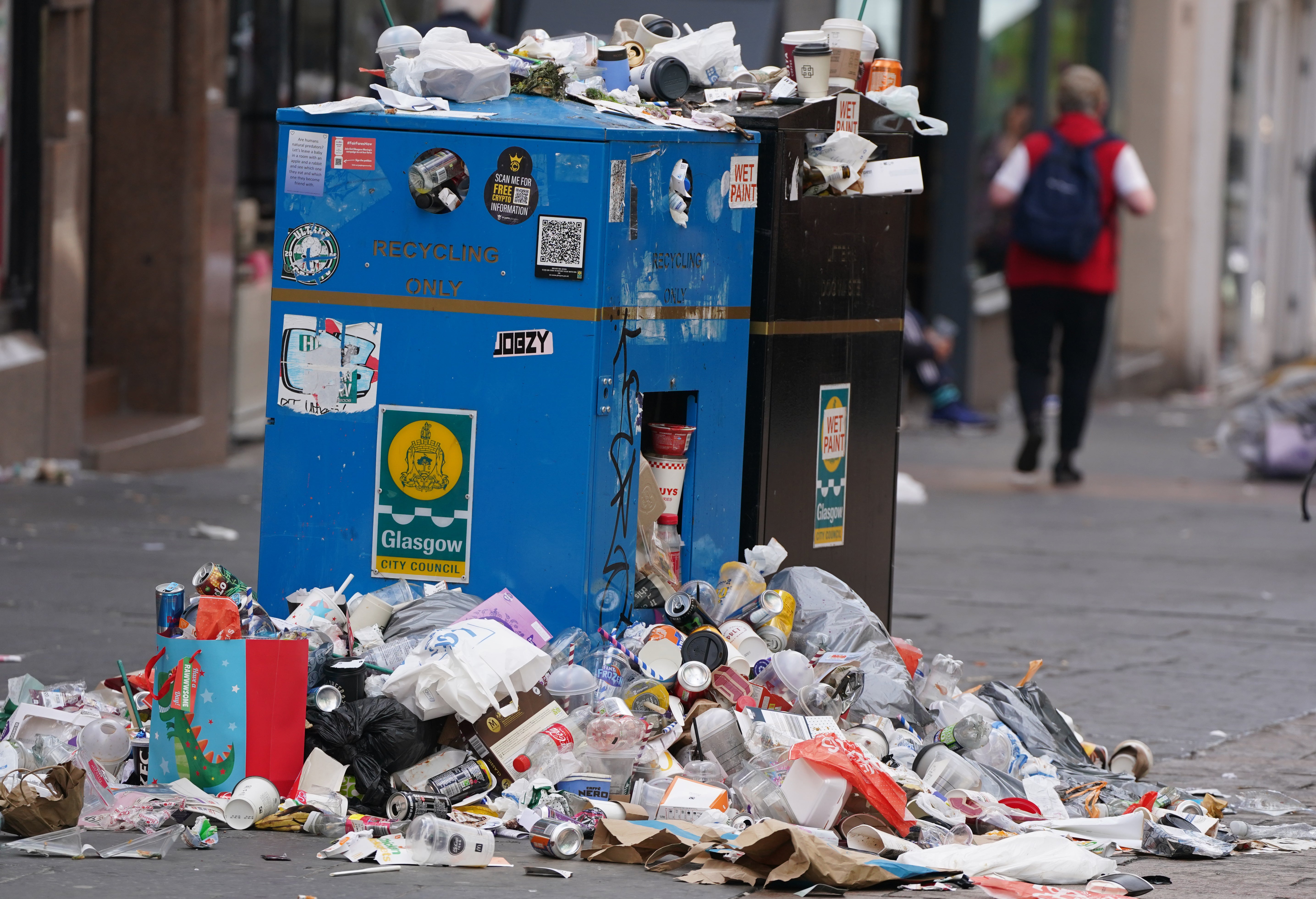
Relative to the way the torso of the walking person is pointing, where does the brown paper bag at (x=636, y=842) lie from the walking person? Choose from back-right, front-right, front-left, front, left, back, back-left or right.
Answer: back

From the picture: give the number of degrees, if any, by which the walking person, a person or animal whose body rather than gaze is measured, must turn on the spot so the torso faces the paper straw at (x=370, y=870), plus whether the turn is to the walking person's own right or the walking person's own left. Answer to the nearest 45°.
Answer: approximately 180°

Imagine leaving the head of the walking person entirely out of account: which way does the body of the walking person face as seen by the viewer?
away from the camera

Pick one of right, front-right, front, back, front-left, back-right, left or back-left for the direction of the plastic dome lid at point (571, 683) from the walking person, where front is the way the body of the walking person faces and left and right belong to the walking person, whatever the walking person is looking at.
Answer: back

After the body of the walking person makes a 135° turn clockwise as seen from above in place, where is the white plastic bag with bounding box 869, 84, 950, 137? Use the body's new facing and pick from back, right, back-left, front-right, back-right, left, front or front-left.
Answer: front-right

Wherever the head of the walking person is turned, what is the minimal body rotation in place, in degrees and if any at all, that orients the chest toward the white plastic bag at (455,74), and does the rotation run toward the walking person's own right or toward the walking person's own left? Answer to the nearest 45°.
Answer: approximately 180°

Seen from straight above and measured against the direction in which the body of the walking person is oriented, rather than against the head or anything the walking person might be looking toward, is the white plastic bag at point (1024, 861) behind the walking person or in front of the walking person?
behind

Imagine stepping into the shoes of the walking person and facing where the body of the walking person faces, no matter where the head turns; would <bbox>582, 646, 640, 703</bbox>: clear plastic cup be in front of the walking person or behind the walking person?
behind

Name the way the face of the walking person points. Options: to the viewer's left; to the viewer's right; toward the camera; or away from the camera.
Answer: away from the camera

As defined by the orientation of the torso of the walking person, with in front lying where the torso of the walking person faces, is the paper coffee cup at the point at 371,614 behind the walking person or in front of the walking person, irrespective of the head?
behind

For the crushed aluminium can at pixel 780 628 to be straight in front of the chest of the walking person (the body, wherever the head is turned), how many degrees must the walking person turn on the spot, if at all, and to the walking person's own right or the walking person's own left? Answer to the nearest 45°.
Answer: approximately 180°

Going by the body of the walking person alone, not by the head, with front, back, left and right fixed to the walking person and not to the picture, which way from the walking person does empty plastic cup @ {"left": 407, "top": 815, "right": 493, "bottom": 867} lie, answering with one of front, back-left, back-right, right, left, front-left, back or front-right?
back

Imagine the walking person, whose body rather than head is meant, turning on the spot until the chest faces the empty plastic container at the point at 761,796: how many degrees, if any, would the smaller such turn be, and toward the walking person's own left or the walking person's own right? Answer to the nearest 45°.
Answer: approximately 180°

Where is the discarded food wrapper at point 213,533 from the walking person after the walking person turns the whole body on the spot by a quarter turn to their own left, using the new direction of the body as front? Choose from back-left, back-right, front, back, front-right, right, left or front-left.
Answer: front-left

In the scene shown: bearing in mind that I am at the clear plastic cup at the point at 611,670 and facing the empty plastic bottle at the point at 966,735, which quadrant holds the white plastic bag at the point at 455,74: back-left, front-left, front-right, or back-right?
back-left
